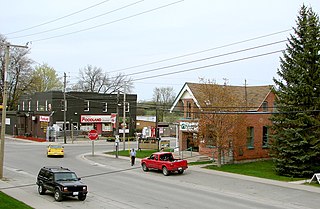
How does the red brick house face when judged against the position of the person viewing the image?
facing the viewer and to the left of the viewer

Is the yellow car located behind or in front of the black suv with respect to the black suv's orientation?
behind

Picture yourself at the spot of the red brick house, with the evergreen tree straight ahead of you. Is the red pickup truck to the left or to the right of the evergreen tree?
right

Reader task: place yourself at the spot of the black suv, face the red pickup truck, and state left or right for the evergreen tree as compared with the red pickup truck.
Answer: right

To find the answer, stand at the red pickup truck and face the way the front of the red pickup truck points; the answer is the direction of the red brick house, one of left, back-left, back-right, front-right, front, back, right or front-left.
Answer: right

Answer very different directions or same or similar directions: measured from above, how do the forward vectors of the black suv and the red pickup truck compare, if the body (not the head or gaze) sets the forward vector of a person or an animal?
very different directions

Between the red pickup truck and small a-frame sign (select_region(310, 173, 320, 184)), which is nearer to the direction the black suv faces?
the small a-frame sign

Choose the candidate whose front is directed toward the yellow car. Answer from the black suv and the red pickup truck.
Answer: the red pickup truck

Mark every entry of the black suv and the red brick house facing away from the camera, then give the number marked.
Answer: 0

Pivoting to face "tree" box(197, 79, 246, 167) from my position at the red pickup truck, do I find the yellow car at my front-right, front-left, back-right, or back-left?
back-left

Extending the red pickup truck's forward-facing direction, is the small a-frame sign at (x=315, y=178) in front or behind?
behind

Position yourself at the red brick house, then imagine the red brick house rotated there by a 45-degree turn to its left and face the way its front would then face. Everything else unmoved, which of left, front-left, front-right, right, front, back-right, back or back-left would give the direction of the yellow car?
right
